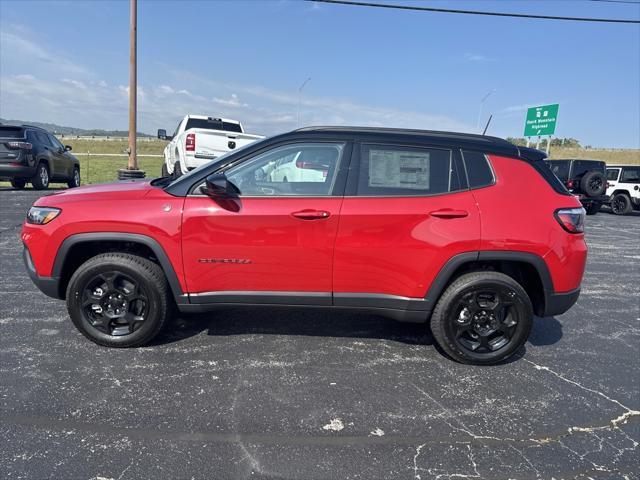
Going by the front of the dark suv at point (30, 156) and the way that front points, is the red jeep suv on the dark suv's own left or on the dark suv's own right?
on the dark suv's own right

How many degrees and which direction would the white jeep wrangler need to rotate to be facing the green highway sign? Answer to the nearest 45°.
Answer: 0° — it already faces it

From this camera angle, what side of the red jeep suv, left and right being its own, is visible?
left

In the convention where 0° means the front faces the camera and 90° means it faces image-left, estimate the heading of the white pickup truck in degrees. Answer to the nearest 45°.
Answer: approximately 135°

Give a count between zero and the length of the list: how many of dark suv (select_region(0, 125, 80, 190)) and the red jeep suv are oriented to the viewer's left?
1

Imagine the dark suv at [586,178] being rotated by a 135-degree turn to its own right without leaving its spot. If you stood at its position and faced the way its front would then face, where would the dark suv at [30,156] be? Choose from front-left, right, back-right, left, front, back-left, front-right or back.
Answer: back-right

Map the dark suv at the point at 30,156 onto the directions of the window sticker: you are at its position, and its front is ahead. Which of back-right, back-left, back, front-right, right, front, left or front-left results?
back-right

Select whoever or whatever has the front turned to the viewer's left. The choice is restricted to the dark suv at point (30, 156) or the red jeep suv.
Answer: the red jeep suv

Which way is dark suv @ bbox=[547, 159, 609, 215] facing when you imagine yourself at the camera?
facing away from the viewer and to the left of the viewer

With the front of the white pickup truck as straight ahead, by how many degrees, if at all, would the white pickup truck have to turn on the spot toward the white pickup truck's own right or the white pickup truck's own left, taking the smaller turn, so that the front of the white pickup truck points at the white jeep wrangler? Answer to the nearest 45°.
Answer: approximately 135° to the white pickup truck's own right

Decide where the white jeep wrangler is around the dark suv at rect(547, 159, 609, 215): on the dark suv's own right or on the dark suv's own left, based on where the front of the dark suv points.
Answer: on the dark suv's own right

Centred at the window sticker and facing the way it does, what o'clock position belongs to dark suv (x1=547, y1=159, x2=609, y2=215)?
The dark suv is roughly at 7 o'clock from the window sticker.

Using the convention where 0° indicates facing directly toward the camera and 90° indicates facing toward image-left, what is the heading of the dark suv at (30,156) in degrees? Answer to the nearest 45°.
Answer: approximately 225°

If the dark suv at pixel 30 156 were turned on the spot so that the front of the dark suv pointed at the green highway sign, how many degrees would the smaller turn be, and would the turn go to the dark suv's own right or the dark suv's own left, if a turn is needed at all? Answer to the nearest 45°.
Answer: approximately 45° to the dark suv's own right

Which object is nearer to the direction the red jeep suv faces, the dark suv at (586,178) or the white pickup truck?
the white pickup truck
